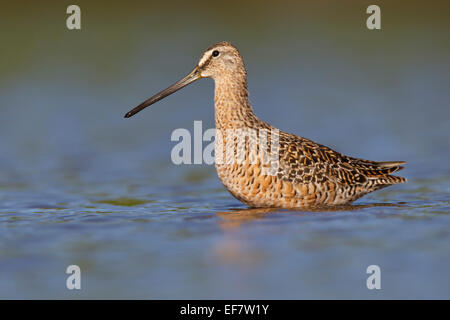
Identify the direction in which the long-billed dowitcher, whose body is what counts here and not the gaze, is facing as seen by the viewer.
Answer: to the viewer's left
